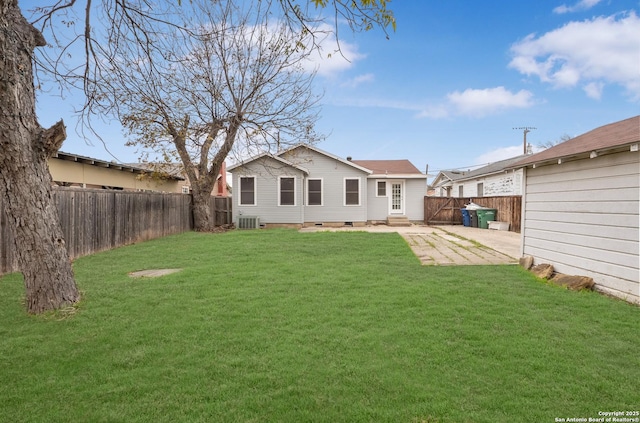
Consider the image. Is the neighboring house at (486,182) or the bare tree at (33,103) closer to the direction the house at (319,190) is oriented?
the neighboring house

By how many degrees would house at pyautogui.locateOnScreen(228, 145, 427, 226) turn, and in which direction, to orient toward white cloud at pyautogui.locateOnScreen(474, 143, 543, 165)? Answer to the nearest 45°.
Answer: approximately 45° to its right

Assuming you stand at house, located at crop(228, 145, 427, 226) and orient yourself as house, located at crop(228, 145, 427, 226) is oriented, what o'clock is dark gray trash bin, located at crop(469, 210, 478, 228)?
The dark gray trash bin is roughly at 3 o'clock from the house.

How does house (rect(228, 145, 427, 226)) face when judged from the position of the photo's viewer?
facing away from the viewer

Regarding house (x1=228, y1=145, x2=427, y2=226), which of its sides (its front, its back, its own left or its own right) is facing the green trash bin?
right

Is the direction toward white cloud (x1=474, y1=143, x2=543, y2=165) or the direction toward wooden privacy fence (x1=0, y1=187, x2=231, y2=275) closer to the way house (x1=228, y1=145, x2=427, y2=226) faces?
the wooden privacy fence
